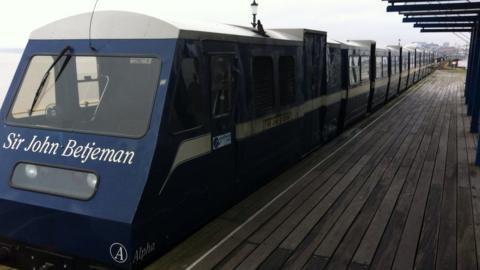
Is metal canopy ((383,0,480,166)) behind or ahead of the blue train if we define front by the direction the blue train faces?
behind

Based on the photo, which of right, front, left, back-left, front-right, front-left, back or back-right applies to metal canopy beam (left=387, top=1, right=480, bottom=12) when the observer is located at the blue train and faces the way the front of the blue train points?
back

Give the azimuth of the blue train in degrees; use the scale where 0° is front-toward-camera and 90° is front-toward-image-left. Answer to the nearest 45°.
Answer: approximately 45°
